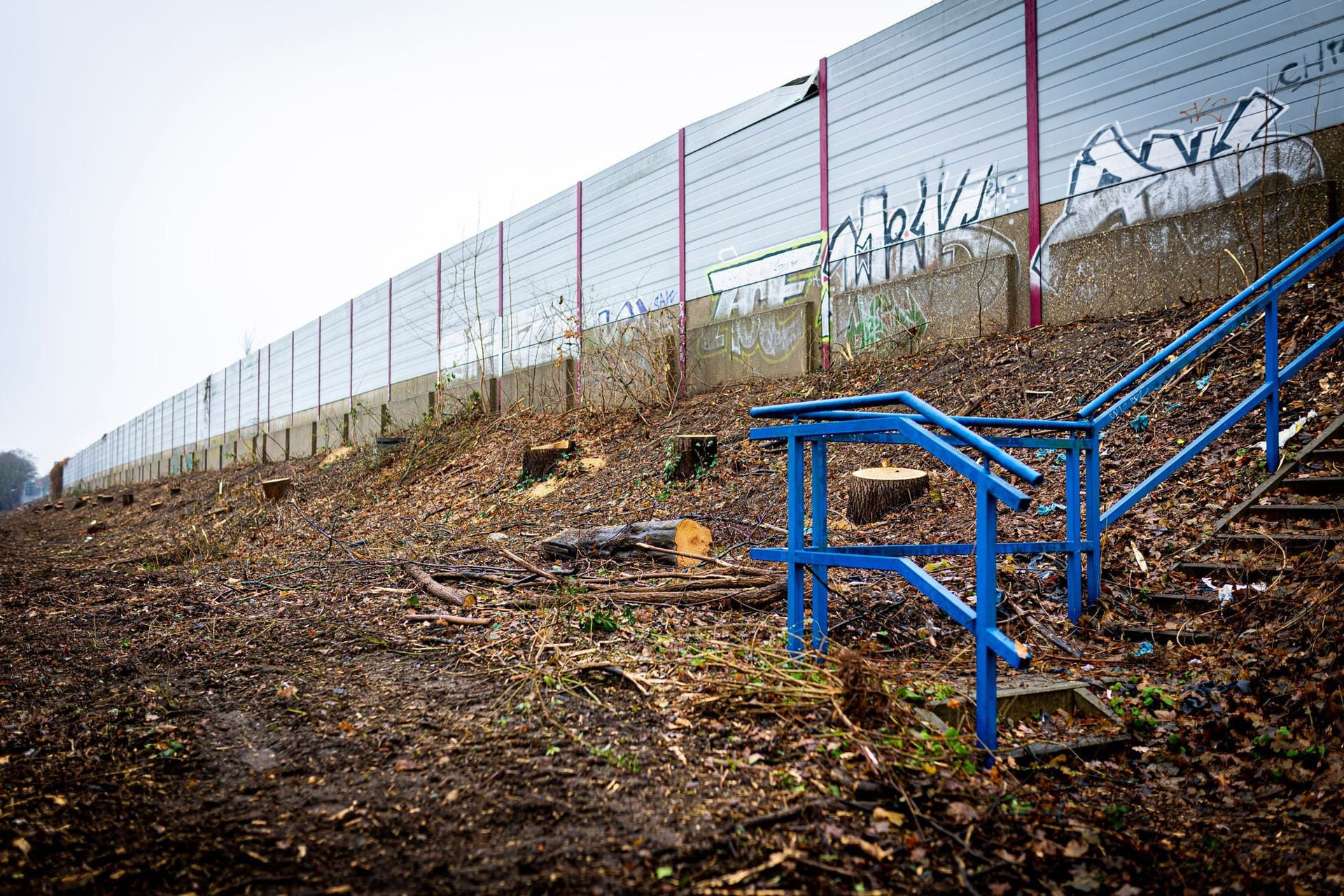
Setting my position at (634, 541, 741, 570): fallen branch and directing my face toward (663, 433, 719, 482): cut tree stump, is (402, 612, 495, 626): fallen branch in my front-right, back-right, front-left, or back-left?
back-left

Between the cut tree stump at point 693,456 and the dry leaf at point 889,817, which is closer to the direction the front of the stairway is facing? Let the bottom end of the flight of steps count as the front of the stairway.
the dry leaf

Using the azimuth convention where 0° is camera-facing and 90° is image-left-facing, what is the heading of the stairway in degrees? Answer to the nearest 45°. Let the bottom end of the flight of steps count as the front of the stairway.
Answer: approximately 45°

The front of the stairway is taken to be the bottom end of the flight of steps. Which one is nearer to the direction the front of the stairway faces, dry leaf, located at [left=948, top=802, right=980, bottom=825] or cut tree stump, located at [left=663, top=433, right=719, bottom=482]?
the dry leaf

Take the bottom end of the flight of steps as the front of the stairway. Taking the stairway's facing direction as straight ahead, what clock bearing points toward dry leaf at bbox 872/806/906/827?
The dry leaf is roughly at 11 o'clock from the stairway.

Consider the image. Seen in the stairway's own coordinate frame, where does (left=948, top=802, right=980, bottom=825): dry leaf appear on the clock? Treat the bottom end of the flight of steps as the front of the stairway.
The dry leaf is roughly at 11 o'clock from the stairway.

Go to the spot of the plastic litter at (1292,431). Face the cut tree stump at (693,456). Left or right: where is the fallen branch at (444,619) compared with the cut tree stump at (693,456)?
left
